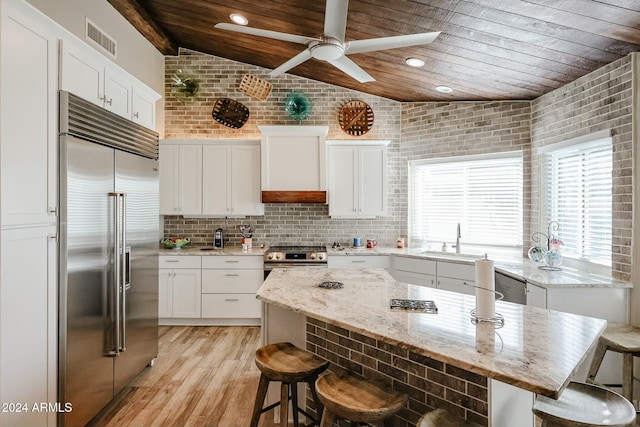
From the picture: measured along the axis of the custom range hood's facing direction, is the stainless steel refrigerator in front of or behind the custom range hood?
in front

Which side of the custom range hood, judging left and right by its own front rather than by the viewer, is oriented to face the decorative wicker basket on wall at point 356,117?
left

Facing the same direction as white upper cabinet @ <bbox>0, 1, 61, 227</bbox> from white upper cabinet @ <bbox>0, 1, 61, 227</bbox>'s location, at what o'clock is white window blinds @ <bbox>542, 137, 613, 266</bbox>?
The white window blinds is roughly at 11 o'clock from the white upper cabinet.

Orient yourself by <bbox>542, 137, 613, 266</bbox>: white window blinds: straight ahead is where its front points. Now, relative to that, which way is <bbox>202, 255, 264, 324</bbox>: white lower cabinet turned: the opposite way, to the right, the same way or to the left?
to the left

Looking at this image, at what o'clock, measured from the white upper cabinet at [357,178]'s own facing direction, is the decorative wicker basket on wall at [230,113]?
The decorative wicker basket on wall is roughly at 3 o'clock from the white upper cabinet.

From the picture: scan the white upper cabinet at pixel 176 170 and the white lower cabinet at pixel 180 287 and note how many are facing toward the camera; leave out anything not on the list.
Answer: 2

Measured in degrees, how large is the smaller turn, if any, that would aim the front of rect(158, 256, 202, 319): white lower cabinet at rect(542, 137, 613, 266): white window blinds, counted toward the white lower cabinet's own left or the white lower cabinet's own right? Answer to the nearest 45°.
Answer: approximately 45° to the white lower cabinet's own left

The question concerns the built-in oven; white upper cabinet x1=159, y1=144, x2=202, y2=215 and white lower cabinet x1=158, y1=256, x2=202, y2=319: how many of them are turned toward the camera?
3
